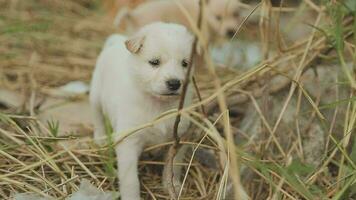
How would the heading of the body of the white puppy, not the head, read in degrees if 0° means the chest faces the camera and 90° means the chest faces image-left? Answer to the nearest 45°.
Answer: approximately 315°

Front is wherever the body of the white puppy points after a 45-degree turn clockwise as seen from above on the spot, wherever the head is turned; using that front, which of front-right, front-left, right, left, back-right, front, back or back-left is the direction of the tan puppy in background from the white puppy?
back
